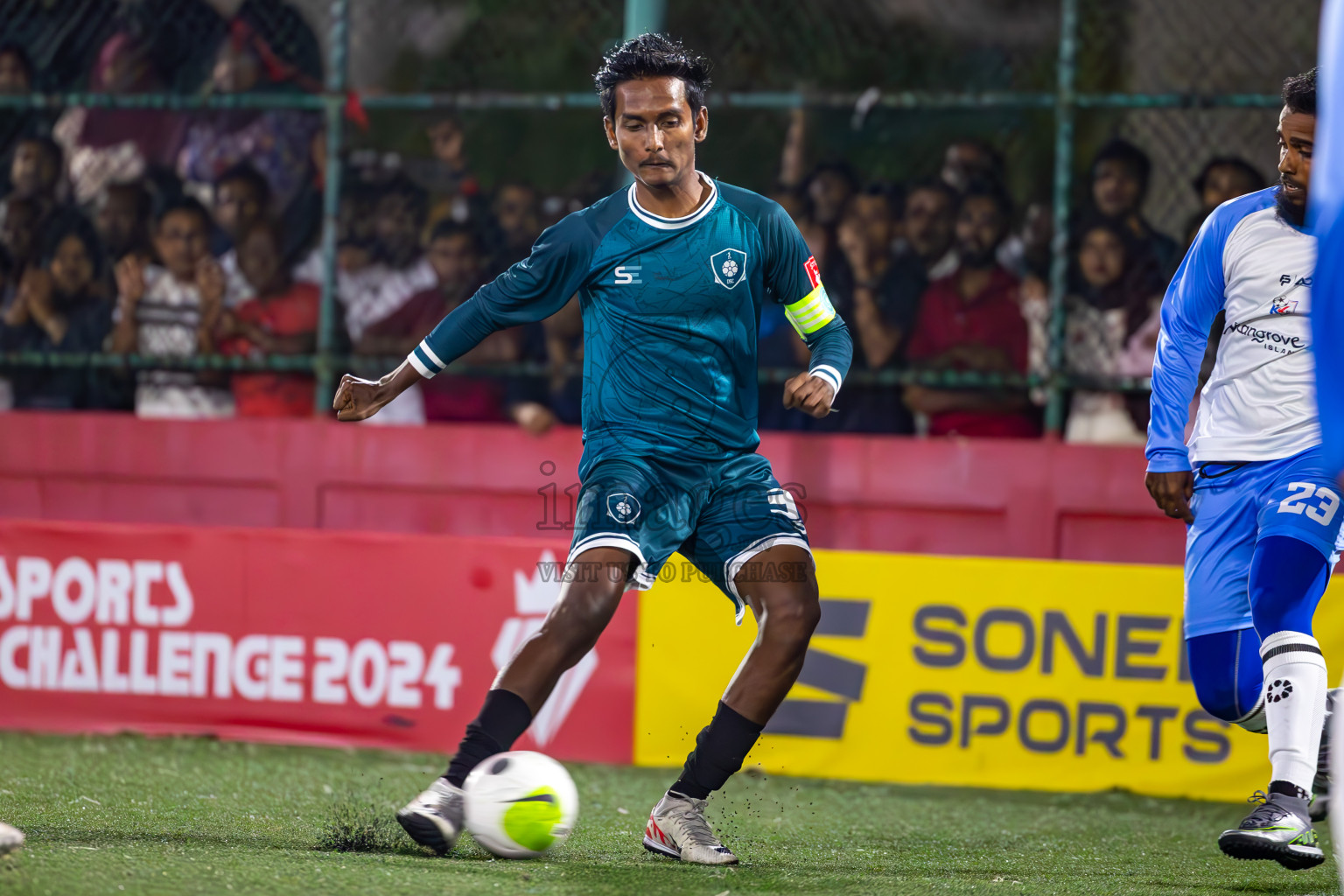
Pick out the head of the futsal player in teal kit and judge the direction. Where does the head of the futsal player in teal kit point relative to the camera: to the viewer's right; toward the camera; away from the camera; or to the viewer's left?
toward the camera

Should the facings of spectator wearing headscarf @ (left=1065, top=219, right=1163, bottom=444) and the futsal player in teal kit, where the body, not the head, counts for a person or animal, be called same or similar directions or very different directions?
same or similar directions

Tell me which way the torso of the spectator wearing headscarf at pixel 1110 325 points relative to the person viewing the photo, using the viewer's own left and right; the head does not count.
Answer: facing the viewer

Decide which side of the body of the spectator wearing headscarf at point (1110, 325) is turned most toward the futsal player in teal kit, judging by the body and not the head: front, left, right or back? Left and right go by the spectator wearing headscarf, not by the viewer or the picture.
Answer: front

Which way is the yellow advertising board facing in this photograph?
toward the camera

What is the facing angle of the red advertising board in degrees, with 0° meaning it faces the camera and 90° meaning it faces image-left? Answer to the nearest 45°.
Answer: approximately 0°

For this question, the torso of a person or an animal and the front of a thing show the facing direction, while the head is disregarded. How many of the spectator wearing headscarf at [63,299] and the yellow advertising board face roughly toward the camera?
2

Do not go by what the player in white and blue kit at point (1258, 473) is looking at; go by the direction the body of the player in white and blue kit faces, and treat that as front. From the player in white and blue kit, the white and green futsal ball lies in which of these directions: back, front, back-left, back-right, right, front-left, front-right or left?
front-right

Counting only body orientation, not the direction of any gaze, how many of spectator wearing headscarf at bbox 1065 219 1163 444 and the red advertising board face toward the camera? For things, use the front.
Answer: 2

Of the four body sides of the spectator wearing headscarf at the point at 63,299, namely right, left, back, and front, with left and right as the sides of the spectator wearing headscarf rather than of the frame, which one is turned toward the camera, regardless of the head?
front

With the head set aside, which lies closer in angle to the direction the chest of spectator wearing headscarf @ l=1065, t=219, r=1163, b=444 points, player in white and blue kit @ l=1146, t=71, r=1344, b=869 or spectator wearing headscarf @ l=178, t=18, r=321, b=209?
the player in white and blue kit

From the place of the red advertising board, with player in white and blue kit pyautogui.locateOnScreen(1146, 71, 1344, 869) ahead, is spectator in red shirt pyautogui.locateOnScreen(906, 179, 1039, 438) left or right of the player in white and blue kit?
left

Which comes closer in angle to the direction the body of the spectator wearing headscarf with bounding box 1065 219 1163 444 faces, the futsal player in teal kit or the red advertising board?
the futsal player in teal kit
